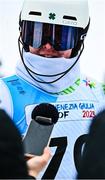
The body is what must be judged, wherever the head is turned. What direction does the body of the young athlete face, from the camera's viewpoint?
toward the camera
